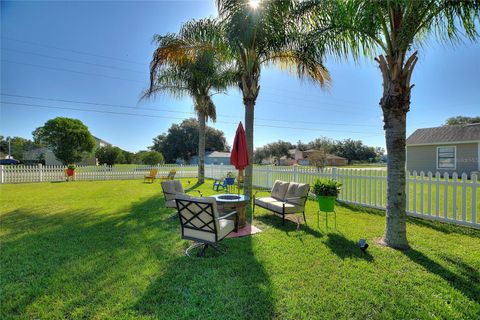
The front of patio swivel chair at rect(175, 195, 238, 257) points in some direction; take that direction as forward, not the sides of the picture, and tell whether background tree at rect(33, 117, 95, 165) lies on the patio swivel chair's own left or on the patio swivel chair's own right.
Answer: on the patio swivel chair's own left

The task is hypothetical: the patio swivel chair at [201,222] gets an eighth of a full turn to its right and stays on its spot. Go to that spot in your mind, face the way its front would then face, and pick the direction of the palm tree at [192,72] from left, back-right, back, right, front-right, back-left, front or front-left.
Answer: left

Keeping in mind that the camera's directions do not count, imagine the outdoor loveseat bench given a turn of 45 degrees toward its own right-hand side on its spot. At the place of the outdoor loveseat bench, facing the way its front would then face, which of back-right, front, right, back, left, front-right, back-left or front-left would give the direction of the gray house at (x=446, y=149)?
back-right

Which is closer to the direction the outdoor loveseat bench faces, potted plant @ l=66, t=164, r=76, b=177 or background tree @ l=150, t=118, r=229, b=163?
the potted plant

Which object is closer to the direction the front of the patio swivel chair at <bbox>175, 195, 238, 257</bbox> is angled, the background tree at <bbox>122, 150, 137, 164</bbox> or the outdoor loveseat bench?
the outdoor loveseat bench

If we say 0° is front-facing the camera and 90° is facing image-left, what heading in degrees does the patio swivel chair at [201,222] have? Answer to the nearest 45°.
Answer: approximately 225°

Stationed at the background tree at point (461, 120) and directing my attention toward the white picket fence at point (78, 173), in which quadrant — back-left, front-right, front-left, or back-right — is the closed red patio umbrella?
front-left

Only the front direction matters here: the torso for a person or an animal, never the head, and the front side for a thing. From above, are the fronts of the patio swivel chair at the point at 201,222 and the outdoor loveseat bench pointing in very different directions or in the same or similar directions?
very different directions

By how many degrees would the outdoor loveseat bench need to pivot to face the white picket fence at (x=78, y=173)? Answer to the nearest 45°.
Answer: approximately 90° to its right

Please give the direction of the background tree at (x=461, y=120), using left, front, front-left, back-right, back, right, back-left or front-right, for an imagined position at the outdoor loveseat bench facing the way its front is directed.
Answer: back

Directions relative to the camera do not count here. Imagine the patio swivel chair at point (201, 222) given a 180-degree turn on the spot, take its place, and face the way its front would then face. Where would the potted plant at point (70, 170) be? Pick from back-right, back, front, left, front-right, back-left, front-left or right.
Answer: right

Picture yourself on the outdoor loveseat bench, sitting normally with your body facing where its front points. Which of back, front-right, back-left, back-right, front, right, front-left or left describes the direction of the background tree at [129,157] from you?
right

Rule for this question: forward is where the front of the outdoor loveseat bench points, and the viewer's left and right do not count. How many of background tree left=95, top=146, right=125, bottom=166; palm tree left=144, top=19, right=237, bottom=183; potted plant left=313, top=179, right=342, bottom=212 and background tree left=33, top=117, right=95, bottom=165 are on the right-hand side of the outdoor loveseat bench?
3

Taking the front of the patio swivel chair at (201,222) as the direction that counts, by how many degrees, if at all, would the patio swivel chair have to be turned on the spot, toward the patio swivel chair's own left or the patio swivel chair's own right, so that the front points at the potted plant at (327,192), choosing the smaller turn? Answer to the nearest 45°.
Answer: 0° — it already faces it

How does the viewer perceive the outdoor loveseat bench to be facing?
facing the viewer and to the left of the viewer

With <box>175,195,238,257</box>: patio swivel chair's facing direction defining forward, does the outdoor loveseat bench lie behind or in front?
in front
